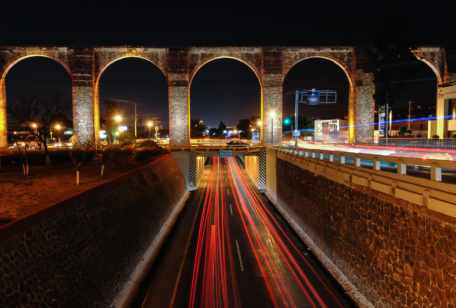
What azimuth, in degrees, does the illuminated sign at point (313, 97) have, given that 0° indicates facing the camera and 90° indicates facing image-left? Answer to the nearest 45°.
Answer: approximately 0°

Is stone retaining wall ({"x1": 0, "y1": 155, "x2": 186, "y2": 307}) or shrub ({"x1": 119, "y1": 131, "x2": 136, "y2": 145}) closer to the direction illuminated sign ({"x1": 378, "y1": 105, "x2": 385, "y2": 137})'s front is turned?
the stone retaining wall

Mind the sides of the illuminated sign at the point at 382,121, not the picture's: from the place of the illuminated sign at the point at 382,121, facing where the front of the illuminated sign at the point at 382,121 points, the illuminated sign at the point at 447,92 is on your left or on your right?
on your left

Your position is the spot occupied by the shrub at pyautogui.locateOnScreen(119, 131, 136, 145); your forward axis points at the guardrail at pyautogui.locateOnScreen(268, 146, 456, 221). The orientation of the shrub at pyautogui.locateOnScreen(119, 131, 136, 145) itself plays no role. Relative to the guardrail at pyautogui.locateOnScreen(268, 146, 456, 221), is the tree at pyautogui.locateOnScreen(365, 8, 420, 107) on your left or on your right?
left

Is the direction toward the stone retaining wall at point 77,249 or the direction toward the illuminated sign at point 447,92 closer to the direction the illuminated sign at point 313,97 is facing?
the stone retaining wall

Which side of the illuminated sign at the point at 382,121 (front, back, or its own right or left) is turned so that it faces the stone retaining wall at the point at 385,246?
front

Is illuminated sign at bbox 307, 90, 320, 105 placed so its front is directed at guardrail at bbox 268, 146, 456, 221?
yes

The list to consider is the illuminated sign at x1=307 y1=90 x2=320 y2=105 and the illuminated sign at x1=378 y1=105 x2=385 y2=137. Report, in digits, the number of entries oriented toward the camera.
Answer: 2

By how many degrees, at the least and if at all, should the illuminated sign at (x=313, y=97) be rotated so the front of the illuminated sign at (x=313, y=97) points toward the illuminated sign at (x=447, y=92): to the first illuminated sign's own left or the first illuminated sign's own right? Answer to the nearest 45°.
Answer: approximately 135° to the first illuminated sign's own left
